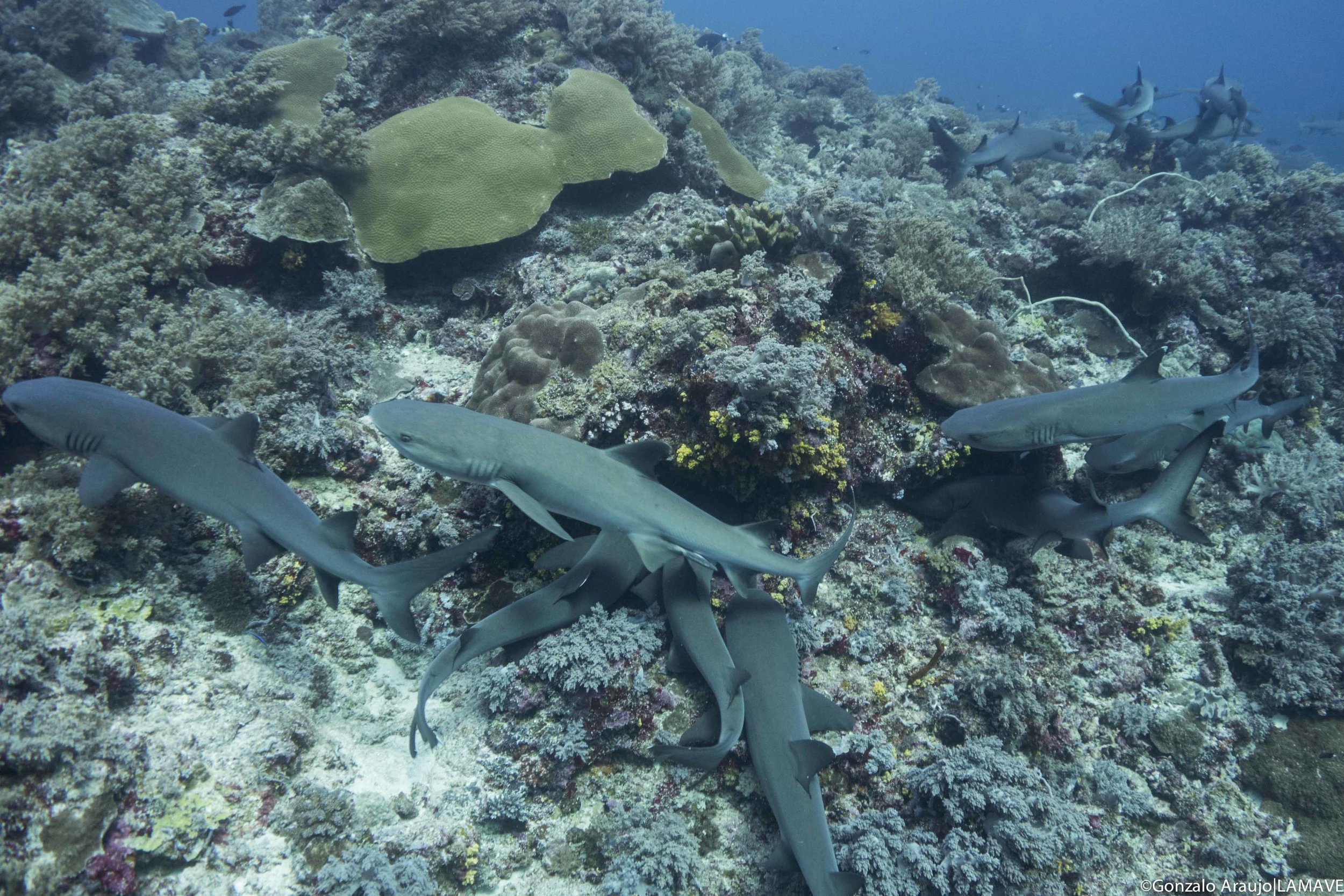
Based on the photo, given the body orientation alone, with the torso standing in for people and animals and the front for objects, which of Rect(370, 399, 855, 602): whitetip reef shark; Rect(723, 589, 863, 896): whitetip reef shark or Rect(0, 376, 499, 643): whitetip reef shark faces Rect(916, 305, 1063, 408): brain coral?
Rect(723, 589, 863, 896): whitetip reef shark

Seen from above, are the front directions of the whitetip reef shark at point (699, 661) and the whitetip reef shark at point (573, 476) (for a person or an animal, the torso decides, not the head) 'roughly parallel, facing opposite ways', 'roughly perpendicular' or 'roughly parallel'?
roughly perpendicular

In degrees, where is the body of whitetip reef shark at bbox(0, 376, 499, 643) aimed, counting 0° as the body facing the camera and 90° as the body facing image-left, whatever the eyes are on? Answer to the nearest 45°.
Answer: approximately 90°

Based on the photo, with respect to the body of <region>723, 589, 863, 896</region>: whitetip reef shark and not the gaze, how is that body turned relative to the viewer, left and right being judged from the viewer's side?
facing away from the viewer

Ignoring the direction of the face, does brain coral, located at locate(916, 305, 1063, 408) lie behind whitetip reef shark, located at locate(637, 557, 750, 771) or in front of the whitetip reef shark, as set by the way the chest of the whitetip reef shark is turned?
in front

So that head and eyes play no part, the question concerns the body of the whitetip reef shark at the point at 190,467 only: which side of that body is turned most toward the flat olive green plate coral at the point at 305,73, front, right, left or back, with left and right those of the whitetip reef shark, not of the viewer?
right

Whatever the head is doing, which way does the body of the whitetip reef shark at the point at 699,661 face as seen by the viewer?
away from the camera

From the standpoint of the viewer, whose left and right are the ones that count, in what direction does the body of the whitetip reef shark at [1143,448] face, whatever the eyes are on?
facing to the left of the viewer

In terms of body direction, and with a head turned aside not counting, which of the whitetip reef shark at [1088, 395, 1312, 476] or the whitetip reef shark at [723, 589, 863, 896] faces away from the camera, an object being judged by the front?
the whitetip reef shark at [723, 589, 863, 896]

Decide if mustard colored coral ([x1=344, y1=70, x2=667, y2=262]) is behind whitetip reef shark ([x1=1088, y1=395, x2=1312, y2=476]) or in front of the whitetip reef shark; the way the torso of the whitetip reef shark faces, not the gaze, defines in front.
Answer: in front

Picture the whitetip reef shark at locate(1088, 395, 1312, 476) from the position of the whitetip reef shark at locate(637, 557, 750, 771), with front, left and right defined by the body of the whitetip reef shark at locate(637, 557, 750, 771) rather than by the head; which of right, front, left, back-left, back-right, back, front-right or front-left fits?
front-right

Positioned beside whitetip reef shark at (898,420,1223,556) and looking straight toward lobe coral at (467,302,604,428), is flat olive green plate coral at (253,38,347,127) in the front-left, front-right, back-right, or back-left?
front-right
